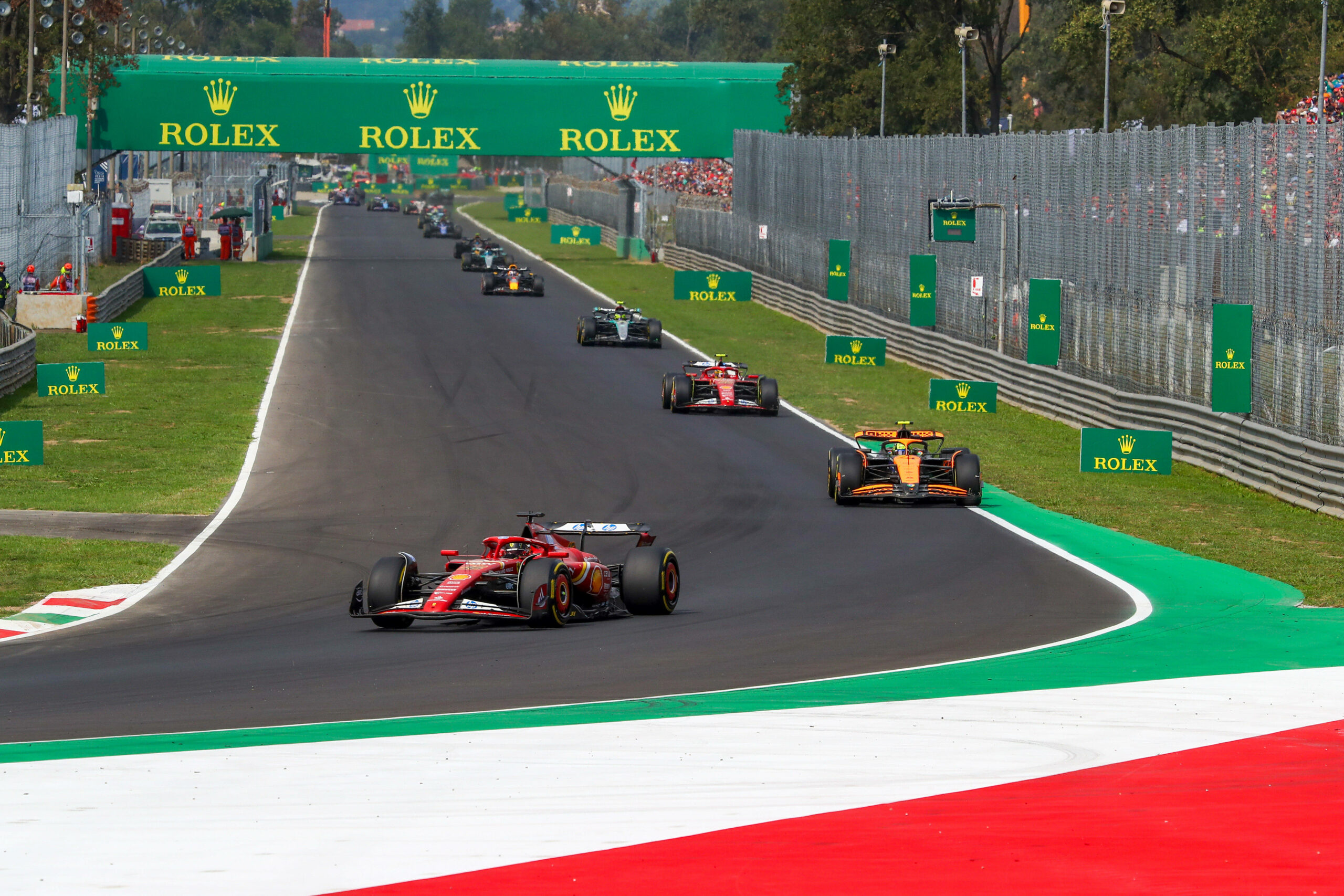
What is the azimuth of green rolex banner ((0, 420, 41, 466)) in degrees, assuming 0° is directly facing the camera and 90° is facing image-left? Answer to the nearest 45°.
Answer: approximately 0°

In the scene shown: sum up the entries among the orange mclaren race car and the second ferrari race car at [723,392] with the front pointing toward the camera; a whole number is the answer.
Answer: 2

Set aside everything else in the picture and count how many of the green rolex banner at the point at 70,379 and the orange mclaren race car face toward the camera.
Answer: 2

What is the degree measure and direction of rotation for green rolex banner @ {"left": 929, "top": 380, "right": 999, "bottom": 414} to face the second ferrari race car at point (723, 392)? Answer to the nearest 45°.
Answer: approximately 45° to its right

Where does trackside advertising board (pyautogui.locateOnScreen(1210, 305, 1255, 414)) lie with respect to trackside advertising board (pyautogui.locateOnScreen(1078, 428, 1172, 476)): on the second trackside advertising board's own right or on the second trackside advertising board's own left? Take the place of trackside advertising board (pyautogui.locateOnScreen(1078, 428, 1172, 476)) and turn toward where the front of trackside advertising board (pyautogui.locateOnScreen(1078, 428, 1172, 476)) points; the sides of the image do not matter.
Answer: on the second trackside advertising board's own left

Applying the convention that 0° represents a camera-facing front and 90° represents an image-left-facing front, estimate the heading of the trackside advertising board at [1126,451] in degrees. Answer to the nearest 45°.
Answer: approximately 0°
